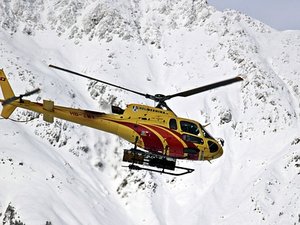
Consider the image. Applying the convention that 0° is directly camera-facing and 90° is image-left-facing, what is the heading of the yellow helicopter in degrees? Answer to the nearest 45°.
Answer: approximately 270°
